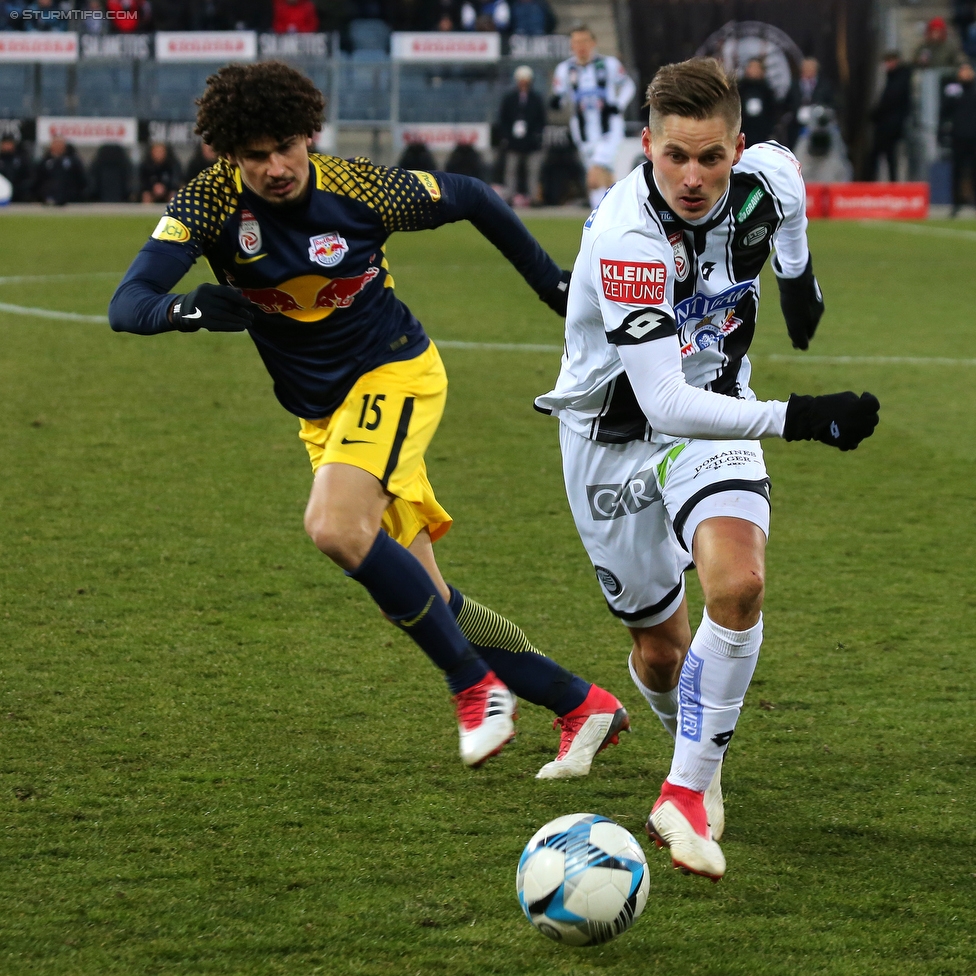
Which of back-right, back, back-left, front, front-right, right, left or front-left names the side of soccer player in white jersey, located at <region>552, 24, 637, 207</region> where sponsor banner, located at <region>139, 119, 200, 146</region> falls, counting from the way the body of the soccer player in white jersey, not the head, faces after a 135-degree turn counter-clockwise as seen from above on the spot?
left

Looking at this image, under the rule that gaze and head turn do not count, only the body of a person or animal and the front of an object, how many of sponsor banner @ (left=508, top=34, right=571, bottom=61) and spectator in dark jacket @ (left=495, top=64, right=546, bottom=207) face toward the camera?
2

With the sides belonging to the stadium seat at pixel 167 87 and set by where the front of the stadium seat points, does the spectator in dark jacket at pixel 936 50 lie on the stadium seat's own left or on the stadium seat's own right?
on the stadium seat's own left

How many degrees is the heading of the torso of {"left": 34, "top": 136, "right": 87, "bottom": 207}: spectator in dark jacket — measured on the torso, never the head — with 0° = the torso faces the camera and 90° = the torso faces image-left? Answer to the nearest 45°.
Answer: approximately 0°
